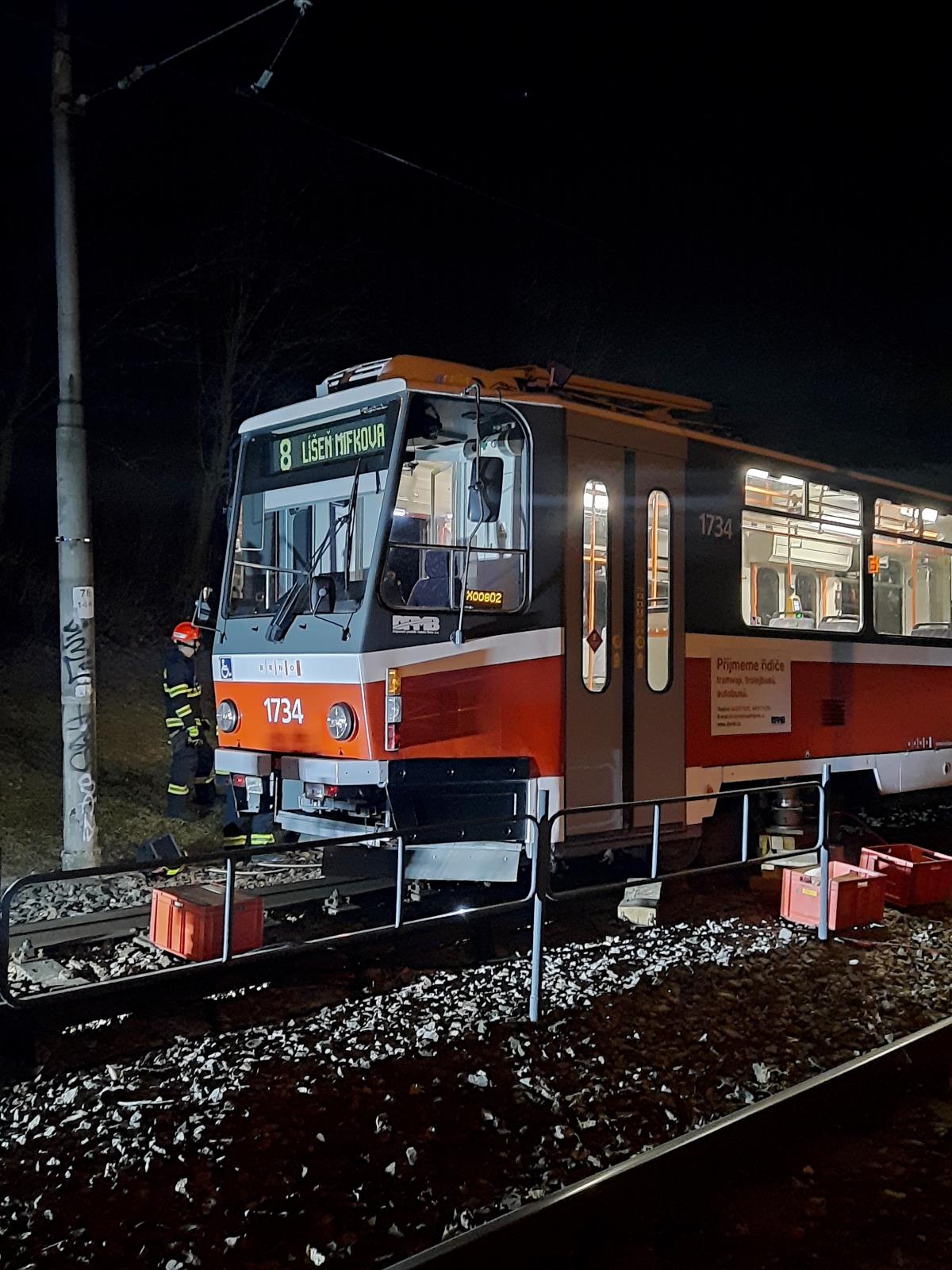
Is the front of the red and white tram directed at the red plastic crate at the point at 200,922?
yes

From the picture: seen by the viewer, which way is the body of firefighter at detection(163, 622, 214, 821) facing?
to the viewer's right

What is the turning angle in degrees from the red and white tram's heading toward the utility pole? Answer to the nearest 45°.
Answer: approximately 45° to its right

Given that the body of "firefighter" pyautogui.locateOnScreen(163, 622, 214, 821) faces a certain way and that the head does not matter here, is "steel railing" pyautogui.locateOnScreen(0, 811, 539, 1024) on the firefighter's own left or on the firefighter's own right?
on the firefighter's own right

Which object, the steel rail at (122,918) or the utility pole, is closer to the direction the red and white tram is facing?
the steel rail

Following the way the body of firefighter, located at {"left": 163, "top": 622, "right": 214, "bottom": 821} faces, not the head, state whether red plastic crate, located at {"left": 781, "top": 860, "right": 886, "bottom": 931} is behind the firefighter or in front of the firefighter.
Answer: in front

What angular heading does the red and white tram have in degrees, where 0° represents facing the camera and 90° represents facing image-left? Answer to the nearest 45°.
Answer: approximately 45°

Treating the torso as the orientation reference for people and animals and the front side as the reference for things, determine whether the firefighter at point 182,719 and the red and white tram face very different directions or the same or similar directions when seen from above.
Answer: very different directions

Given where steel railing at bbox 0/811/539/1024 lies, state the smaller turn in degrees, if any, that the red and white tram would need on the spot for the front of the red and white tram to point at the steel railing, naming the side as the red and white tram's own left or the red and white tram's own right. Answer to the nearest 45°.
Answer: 0° — it already faces it

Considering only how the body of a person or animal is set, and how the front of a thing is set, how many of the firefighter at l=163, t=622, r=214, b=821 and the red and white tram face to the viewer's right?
1

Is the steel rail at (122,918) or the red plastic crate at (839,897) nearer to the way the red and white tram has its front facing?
the steel rail

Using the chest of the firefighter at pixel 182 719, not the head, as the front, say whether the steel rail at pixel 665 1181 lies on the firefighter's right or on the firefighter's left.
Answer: on the firefighter's right

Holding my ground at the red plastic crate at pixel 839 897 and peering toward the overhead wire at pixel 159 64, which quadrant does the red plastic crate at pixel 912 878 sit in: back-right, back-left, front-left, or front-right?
back-right

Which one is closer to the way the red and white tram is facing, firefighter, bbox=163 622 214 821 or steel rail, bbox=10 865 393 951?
the steel rail
